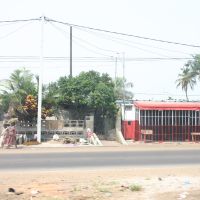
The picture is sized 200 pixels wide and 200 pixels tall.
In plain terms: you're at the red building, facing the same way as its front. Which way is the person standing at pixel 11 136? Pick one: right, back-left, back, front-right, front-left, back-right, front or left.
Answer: front-right

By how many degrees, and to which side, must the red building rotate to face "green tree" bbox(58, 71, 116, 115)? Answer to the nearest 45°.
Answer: approximately 90° to its right

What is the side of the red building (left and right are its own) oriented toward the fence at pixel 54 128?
right

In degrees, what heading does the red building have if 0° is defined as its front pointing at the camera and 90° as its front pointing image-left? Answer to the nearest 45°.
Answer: approximately 0°

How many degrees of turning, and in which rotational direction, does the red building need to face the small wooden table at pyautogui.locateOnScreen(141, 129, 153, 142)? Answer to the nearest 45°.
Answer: approximately 45° to its right

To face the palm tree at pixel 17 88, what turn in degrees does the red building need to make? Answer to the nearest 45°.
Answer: approximately 90° to its right

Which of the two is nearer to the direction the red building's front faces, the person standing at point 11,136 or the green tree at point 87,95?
the person standing
